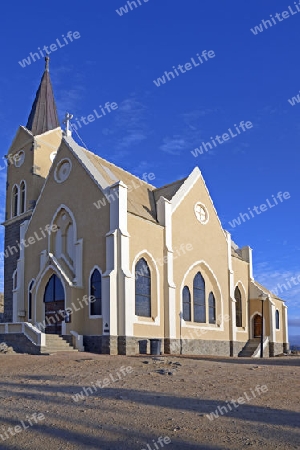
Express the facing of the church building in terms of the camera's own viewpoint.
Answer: facing the viewer and to the left of the viewer
